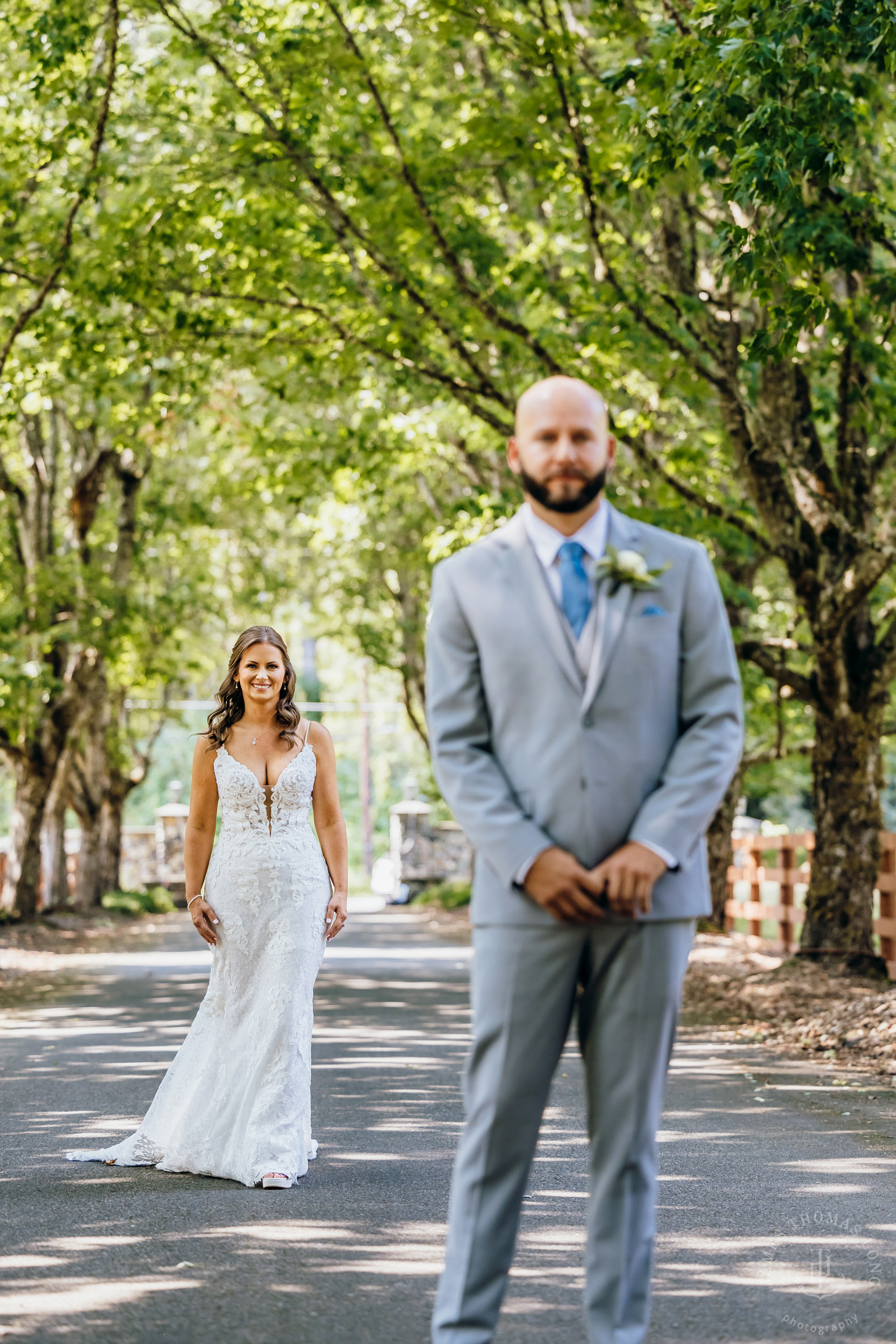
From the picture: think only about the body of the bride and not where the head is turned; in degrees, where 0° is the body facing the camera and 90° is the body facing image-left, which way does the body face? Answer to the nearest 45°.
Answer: approximately 0°

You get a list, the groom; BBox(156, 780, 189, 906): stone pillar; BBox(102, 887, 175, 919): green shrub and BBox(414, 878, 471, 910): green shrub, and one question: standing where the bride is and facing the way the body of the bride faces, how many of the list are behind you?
3

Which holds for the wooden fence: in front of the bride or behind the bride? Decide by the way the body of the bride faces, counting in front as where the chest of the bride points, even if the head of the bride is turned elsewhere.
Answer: behind

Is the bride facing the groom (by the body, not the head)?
yes

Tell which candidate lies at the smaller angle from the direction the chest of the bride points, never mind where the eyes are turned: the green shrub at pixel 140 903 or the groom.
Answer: the groom

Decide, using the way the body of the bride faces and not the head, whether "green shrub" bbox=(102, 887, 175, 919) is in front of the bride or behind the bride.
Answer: behind

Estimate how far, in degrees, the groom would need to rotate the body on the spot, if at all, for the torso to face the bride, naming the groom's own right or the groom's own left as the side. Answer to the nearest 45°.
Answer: approximately 180°

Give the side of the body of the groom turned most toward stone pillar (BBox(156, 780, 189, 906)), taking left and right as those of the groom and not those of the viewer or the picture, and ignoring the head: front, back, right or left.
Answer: back

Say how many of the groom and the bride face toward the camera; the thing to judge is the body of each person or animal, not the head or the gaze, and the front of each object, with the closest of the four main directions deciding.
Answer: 2

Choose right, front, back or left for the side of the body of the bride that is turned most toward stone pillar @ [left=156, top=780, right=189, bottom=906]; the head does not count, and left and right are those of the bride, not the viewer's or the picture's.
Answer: back
